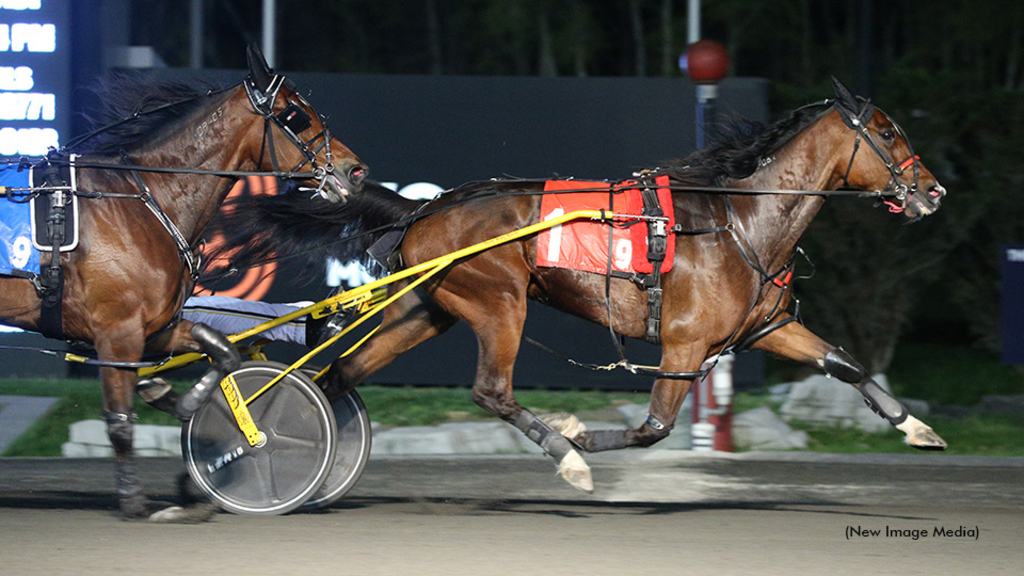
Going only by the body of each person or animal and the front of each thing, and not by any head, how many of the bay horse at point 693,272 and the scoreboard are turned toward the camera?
1

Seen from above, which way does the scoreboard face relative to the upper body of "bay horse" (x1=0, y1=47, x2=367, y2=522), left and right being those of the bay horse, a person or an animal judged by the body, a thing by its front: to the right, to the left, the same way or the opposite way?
to the right

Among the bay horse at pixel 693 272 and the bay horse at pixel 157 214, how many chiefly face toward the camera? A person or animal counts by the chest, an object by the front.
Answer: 0

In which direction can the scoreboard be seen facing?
toward the camera

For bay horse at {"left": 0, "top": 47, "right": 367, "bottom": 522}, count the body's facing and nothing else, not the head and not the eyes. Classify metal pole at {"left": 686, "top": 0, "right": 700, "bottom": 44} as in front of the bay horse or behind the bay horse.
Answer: in front

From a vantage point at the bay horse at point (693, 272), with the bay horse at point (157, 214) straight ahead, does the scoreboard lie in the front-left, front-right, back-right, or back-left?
front-right

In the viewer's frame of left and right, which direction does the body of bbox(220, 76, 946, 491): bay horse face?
facing to the right of the viewer

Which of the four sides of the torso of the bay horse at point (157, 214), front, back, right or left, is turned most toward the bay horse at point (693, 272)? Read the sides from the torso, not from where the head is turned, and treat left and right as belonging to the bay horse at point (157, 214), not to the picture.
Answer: front

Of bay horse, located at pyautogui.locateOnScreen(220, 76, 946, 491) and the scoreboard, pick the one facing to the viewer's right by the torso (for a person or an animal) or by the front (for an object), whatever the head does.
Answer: the bay horse

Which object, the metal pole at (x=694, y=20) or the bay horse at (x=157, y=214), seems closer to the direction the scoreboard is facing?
the bay horse

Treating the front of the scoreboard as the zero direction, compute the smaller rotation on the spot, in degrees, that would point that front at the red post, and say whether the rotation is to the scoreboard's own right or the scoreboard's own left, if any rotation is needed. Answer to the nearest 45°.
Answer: approximately 45° to the scoreboard's own left

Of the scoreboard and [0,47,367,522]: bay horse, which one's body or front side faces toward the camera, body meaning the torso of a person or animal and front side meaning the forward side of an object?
the scoreboard

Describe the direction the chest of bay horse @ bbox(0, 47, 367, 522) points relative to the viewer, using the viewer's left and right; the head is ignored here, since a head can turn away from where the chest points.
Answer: facing to the right of the viewer

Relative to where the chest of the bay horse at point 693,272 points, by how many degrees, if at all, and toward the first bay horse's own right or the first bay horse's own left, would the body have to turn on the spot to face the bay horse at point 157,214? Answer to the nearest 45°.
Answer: approximately 180°
